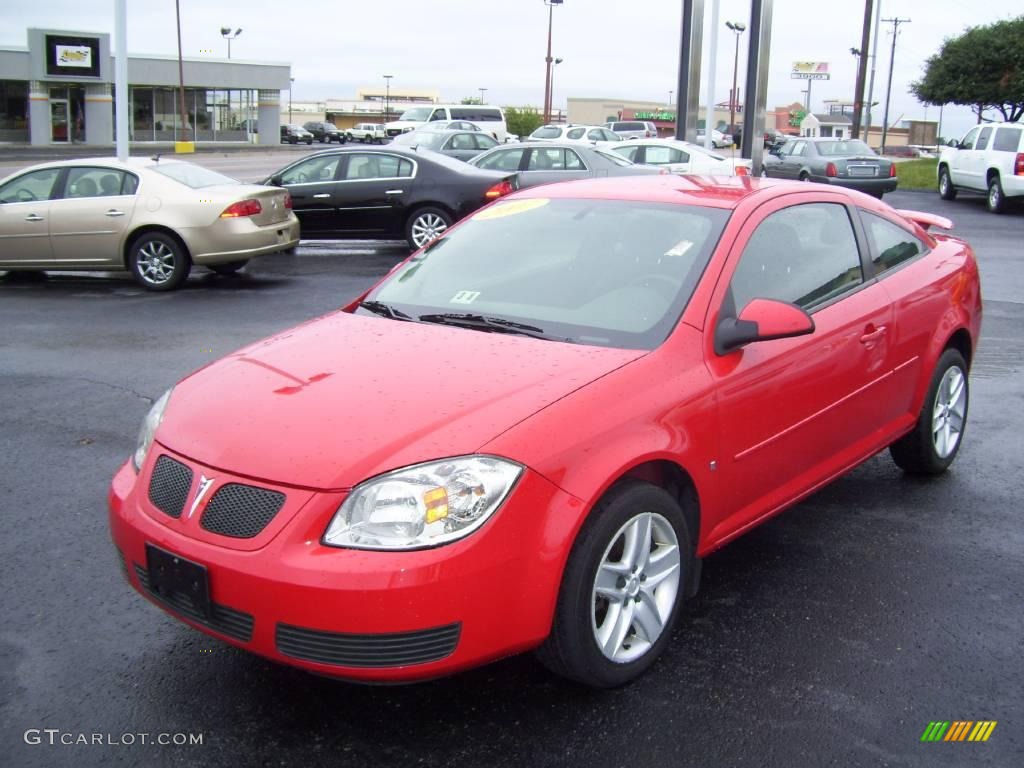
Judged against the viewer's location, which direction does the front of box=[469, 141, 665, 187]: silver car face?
facing to the left of the viewer

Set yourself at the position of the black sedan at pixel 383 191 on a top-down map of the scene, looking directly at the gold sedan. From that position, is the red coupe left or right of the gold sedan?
left

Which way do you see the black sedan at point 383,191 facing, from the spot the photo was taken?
facing to the left of the viewer

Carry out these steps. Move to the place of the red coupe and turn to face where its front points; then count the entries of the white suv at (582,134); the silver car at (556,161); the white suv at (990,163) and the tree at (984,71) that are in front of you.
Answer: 0

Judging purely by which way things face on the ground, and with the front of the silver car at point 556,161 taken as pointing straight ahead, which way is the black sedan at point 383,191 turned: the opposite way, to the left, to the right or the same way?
the same way

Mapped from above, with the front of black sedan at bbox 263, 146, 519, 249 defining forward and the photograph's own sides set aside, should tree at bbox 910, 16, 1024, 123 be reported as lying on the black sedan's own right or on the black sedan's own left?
on the black sedan's own right

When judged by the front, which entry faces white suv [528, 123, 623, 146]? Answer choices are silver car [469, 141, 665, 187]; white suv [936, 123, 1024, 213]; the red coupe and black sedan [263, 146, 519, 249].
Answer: white suv [936, 123, 1024, 213]

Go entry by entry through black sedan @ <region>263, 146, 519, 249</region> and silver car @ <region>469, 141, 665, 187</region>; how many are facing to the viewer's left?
2

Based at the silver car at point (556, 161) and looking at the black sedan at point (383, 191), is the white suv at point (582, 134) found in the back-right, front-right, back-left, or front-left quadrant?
back-right

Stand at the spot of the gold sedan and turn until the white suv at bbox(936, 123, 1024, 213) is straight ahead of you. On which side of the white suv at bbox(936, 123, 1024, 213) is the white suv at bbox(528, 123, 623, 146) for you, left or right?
left

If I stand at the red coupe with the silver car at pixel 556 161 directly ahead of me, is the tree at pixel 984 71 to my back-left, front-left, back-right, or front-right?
front-right

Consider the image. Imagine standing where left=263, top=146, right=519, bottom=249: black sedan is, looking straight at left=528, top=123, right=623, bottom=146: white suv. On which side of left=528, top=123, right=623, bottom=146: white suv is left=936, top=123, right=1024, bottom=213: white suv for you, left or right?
right

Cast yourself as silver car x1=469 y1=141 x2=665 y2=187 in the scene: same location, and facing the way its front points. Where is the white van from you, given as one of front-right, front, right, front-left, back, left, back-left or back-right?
right

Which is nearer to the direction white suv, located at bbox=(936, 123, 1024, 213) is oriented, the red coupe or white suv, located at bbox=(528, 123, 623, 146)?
the white suv

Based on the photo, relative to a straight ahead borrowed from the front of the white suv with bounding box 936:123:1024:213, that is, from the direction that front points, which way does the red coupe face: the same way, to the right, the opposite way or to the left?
to the left

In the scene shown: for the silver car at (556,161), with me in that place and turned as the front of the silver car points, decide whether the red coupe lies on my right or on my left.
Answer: on my left

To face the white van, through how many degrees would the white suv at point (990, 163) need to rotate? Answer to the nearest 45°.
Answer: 0° — it already faces it
